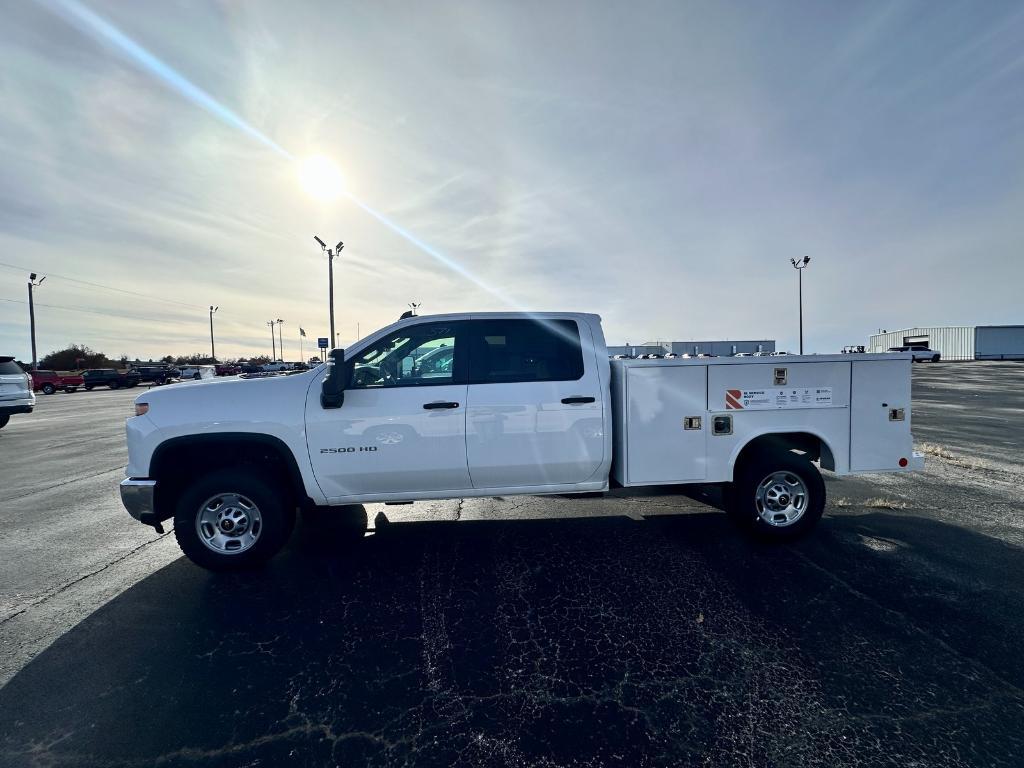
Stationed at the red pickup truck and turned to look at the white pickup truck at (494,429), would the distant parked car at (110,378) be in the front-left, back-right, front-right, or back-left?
back-left

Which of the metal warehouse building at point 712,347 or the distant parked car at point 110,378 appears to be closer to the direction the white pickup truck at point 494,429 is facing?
the distant parked car

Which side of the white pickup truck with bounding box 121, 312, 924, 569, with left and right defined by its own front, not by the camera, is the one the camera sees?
left

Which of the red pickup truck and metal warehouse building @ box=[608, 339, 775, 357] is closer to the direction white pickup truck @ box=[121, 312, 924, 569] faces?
the red pickup truck

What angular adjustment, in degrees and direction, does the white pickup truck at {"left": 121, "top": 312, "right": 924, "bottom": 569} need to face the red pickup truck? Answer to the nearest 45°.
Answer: approximately 45° to its right

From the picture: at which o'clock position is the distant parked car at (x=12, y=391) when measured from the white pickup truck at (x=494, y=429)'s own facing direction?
The distant parked car is roughly at 1 o'clock from the white pickup truck.
